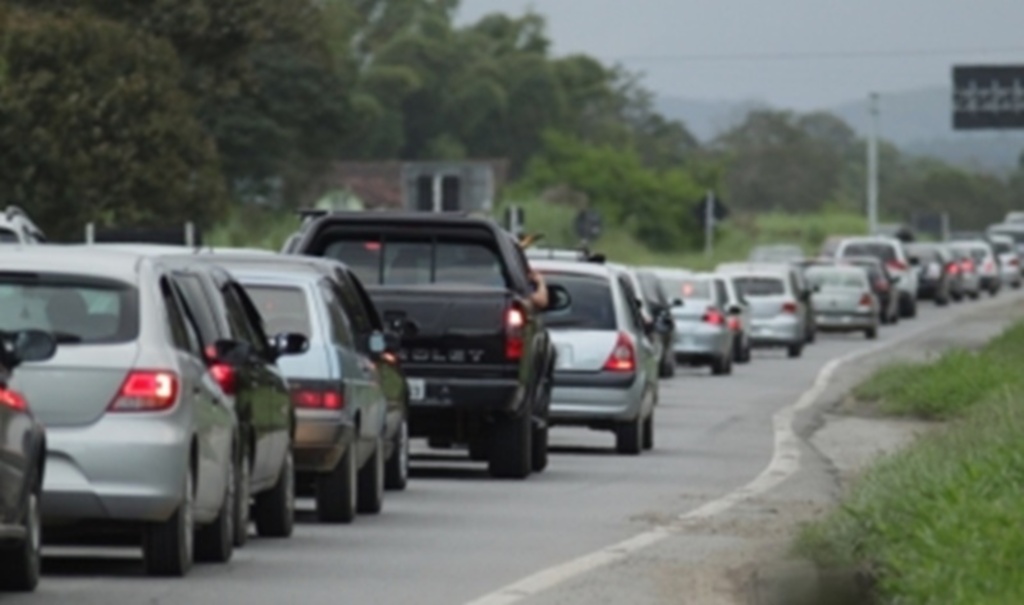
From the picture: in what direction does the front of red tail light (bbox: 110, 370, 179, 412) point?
toward the camera

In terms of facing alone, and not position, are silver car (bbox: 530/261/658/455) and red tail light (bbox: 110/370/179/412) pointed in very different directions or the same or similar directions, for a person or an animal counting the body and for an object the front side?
very different directions

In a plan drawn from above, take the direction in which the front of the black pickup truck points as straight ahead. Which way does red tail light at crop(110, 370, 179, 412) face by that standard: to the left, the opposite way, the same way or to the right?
the opposite way

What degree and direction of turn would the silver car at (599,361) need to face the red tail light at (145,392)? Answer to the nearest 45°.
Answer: approximately 180°

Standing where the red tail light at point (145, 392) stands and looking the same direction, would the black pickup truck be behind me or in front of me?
behind

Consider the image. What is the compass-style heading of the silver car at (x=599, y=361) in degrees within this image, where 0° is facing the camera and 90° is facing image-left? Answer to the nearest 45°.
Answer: approximately 180°

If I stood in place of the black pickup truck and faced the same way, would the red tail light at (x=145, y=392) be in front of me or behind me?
behind

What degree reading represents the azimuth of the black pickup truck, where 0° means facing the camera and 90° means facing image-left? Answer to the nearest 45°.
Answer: approximately 180°
